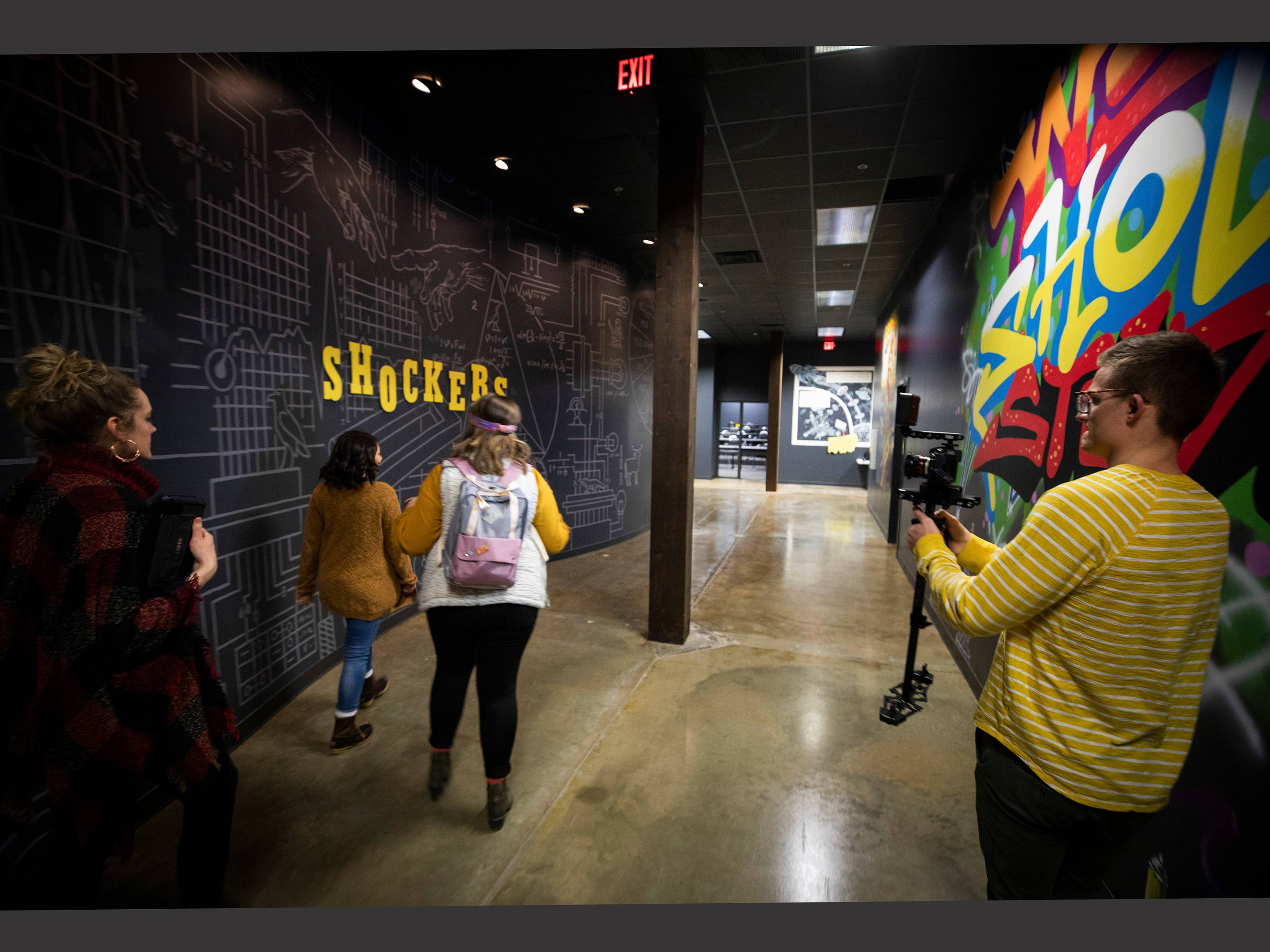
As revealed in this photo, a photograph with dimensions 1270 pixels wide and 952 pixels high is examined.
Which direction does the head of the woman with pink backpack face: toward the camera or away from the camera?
away from the camera

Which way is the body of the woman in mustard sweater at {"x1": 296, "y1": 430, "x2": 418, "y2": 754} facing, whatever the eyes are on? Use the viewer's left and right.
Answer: facing away from the viewer and to the right of the viewer

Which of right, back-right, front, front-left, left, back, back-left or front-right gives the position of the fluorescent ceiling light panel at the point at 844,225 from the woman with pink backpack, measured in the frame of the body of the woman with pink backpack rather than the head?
front-right

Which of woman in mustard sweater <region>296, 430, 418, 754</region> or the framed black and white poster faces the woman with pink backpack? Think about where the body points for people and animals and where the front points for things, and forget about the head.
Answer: the framed black and white poster

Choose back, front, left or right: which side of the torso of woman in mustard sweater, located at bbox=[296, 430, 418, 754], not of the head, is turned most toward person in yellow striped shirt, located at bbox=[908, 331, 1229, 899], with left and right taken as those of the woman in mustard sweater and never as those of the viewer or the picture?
right

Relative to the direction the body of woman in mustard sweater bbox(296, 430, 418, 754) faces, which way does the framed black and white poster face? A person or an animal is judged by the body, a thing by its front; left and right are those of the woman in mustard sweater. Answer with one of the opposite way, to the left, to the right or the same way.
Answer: the opposite way

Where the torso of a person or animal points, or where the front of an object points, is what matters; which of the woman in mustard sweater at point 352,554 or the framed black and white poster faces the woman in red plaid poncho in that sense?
the framed black and white poster

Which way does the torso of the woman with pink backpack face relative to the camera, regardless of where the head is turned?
away from the camera

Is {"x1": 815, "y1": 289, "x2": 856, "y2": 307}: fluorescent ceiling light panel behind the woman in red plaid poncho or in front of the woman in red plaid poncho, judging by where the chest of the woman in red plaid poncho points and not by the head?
in front

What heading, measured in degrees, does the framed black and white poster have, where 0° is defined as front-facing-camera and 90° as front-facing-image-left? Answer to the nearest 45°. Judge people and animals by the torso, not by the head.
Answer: approximately 0°

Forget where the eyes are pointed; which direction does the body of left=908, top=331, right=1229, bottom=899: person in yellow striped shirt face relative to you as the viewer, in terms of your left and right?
facing away from the viewer and to the left of the viewer

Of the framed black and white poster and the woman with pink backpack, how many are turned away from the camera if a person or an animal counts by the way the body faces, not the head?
1

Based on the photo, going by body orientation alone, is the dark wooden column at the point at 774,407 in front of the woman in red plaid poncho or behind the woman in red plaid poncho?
in front

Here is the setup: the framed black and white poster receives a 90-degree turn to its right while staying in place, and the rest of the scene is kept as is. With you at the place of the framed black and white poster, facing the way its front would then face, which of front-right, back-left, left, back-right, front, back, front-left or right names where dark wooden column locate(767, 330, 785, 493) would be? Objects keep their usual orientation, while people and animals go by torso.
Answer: front-left
